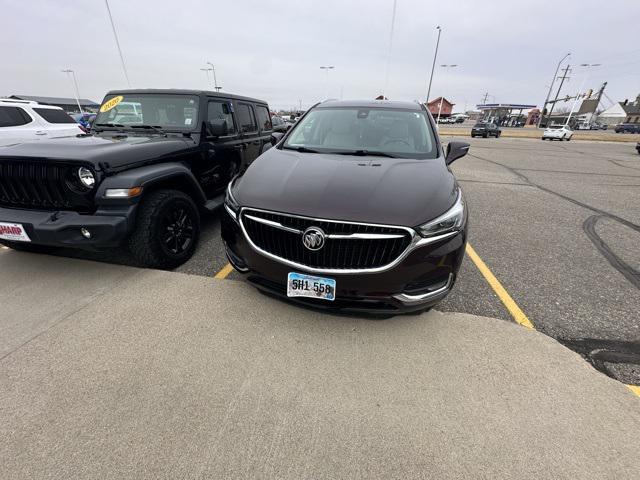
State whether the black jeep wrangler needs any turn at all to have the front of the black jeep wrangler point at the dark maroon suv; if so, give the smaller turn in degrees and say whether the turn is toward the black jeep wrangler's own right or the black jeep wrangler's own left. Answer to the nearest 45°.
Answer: approximately 90° to the black jeep wrangler's own left

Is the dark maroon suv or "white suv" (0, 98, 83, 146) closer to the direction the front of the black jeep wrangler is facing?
the dark maroon suv

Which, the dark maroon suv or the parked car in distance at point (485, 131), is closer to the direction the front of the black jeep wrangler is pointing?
the dark maroon suv

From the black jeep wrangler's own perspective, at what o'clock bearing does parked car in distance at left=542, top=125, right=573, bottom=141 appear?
The parked car in distance is roughly at 7 o'clock from the black jeep wrangler.

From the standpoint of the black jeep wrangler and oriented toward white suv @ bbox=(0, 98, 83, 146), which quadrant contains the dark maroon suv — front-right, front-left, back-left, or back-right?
back-right

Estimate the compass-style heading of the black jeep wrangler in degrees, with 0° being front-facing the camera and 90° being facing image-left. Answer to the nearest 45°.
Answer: approximately 45°

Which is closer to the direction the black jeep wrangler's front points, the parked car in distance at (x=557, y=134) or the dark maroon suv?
the dark maroon suv

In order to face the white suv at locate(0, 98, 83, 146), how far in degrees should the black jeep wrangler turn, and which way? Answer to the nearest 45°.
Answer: approximately 135° to its right

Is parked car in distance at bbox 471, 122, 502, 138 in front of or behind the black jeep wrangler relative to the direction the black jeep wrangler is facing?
behind
